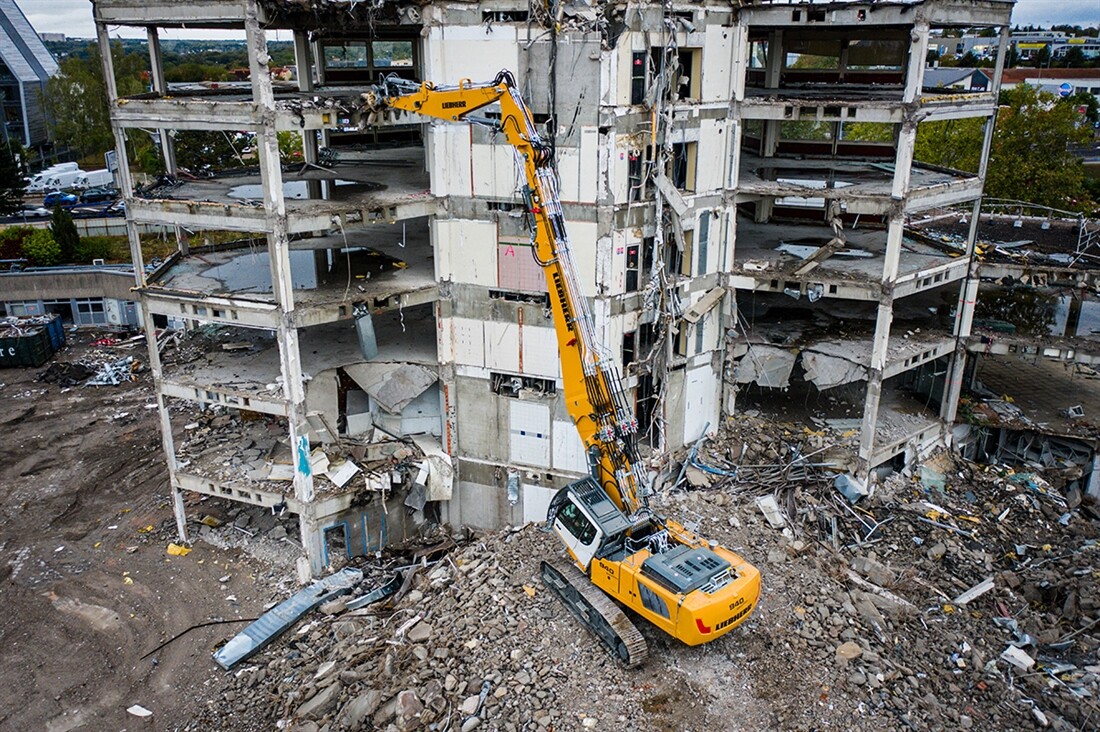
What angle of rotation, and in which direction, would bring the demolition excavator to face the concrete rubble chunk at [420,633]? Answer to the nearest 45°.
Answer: approximately 45° to its left

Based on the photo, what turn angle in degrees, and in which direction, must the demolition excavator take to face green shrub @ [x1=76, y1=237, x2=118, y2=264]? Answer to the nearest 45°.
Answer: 0° — it already faces it

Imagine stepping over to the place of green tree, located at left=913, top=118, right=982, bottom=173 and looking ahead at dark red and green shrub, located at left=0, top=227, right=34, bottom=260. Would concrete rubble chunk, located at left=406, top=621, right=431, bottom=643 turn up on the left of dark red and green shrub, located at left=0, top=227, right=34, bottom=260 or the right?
left

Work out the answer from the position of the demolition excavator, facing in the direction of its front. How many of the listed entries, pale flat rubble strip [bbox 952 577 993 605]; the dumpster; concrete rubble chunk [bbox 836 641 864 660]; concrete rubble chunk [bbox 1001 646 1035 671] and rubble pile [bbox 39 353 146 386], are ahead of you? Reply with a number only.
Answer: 2

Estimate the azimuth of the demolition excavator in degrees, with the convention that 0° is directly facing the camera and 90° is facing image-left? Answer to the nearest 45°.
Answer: approximately 135°

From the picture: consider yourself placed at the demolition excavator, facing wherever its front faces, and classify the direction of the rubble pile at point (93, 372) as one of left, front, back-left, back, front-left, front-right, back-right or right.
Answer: front

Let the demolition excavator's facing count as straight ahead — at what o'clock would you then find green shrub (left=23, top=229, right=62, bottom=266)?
The green shrub is roughly at 12 o'clock from the demolition excavator.

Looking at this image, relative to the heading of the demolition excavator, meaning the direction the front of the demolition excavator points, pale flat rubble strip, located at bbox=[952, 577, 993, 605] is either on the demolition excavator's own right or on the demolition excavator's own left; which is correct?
on the demolition excavator's own right

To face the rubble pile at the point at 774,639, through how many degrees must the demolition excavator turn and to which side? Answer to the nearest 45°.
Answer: approximately 135° to its right

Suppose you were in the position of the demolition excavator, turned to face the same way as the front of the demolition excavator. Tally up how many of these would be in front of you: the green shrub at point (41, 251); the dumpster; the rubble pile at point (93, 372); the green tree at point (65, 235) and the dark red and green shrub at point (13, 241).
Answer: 5

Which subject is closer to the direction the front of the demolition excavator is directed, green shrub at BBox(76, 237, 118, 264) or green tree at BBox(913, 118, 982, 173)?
the green shrub

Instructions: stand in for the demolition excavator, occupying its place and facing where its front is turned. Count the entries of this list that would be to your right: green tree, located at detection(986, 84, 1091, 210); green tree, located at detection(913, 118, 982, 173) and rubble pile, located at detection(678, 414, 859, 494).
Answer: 3

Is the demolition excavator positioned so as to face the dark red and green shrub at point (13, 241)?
yes

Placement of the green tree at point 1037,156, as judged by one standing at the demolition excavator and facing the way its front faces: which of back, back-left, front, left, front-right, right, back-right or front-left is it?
right
